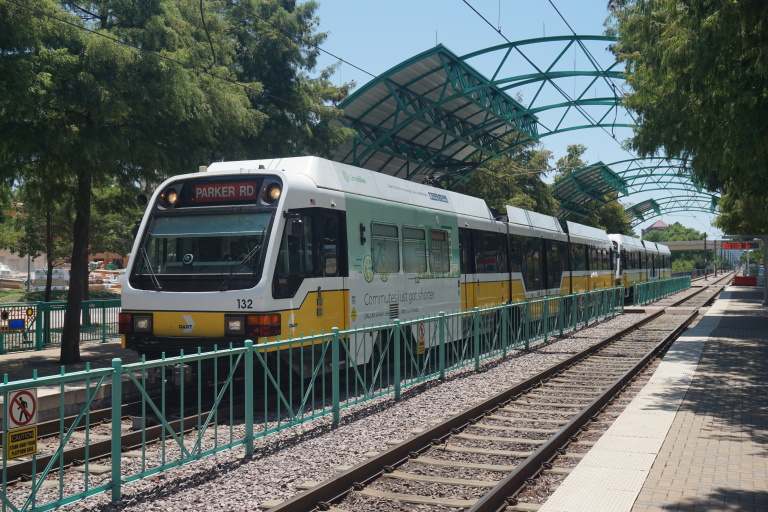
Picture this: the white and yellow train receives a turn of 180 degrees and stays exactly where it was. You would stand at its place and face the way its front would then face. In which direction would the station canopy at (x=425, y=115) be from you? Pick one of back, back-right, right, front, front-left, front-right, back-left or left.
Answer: front-left

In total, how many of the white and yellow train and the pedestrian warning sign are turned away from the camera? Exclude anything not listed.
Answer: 0

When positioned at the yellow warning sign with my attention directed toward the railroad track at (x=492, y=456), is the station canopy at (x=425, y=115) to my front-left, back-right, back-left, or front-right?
front-left

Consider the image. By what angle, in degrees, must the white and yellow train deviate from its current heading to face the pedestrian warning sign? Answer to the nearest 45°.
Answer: approximately 45° to its left

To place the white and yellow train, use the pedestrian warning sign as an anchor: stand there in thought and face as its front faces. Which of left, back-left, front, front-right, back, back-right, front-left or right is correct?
left

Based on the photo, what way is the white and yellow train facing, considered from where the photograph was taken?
facing the viewer and to the left of the viewer

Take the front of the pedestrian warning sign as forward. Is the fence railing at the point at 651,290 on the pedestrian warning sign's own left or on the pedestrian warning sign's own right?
on the pedestrian warning sign's own left

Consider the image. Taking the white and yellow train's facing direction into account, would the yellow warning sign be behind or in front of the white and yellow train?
in front

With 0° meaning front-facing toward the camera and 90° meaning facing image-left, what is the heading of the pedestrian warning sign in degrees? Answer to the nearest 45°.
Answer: approximately 315°
